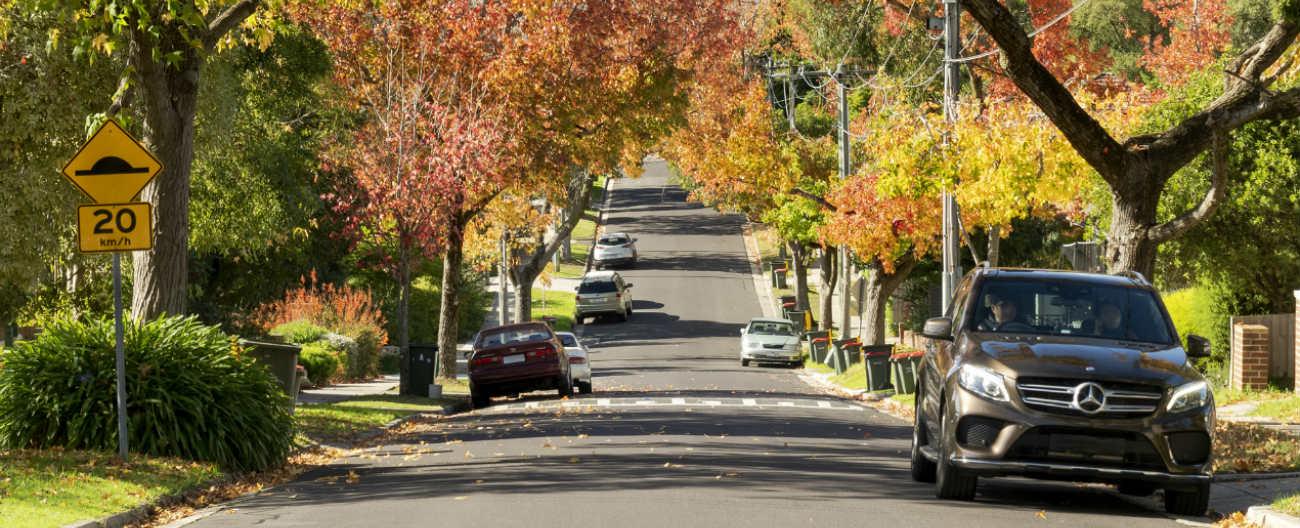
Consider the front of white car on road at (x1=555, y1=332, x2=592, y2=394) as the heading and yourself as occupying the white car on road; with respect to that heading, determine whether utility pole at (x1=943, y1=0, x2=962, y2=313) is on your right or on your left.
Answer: on your right

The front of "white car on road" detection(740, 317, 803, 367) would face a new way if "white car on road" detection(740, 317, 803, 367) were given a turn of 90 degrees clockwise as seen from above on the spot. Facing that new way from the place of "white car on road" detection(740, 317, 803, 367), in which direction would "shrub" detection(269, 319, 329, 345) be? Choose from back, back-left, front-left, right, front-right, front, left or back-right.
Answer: front-left

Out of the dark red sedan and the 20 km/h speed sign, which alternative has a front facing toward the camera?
the 20 km/h speed sign

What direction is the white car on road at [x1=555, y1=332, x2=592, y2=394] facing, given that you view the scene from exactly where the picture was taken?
facing away from the viewer

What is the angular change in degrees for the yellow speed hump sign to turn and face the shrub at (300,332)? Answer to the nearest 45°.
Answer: approximately 180°

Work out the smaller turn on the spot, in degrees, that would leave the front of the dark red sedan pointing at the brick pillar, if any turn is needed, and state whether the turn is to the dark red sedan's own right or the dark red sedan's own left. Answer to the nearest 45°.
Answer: approximately 90° to the dark red sedan's own right

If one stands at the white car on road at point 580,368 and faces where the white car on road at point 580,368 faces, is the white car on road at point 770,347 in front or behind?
in front

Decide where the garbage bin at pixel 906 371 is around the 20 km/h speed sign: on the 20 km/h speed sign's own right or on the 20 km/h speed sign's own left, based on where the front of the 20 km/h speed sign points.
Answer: on the 20 km/h speed sign's own left

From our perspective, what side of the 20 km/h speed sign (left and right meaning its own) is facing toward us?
front

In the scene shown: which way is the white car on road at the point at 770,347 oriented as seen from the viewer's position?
toward the camera

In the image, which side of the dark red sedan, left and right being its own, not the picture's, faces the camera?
back

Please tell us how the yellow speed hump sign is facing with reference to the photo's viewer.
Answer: facing the viewer

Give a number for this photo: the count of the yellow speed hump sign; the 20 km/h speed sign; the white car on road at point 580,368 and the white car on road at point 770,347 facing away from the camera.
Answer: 1

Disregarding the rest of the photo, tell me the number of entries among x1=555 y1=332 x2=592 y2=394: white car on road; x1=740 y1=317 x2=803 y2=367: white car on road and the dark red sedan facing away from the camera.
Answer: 2

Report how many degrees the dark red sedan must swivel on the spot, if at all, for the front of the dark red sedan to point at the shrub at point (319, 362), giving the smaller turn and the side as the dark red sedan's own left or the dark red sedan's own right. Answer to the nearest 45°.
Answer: approximately 45° to the dark red sedan's own left

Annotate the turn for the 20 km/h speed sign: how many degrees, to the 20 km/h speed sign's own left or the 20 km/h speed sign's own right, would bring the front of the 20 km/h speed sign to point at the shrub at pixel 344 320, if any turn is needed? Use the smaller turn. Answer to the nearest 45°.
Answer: approximately 180°

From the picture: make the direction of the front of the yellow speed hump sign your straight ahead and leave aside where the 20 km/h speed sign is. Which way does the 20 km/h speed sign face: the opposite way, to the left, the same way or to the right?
the same way

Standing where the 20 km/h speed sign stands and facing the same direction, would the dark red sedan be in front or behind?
behind

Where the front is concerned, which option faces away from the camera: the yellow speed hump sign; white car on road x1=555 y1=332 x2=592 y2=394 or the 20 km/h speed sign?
the white car on road
